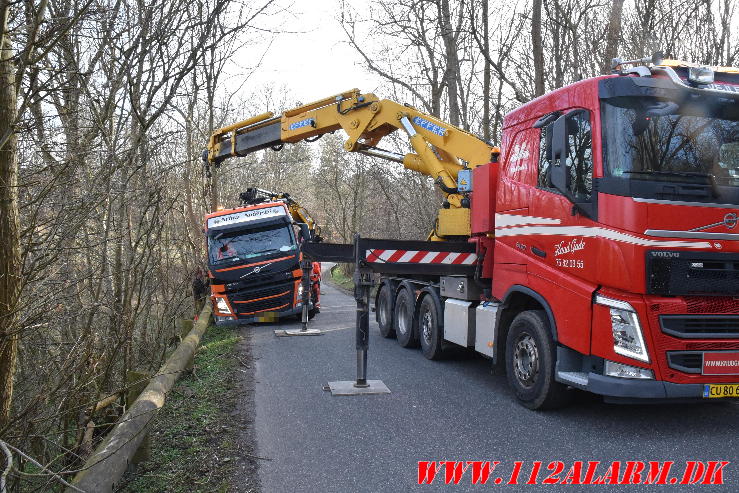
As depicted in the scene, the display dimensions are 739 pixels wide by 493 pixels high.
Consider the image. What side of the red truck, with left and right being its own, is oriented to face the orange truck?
back

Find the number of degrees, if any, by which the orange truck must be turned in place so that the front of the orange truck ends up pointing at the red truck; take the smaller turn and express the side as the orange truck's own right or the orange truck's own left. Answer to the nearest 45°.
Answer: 0° — it already faces it

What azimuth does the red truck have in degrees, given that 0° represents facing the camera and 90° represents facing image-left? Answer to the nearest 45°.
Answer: approximately 315°

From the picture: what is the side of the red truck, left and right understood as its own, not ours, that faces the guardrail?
right

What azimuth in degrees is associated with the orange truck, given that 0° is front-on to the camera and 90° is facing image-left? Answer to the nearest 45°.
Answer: approximately 0°
